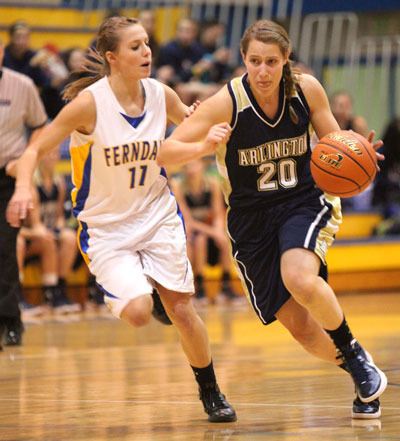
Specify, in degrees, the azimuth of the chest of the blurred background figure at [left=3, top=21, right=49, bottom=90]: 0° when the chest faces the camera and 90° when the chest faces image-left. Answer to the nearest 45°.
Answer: approximately 0°

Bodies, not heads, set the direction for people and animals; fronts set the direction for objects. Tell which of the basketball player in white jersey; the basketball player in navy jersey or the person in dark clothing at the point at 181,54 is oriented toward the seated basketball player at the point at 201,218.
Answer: the person in dark clothing

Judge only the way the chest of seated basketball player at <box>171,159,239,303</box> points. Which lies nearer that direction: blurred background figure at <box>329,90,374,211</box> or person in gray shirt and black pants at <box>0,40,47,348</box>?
the person in gray shirt and black pants

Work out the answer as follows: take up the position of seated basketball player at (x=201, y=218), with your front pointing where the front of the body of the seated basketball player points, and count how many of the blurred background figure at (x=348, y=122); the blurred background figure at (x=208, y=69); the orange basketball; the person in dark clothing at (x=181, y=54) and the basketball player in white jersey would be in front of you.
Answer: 2

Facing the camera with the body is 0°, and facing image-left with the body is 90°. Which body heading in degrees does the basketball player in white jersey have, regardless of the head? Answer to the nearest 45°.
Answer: approximately 315°

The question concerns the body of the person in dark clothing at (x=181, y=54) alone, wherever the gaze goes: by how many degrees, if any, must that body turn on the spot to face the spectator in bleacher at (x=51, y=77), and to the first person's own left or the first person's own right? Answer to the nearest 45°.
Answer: approximately 45° to the first person's own right

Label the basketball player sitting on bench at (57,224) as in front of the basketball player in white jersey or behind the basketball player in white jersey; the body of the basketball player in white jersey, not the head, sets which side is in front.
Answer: behind

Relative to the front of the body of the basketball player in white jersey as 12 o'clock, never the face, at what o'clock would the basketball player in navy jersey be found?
The basketball player in navy jersey is roughly at 11 o'clock from the basketball player in white jersey.

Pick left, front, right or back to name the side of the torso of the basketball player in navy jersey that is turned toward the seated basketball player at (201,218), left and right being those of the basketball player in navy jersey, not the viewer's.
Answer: back

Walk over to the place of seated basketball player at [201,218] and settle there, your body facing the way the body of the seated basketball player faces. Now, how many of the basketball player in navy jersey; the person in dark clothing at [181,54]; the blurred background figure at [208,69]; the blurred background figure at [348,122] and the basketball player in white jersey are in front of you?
2

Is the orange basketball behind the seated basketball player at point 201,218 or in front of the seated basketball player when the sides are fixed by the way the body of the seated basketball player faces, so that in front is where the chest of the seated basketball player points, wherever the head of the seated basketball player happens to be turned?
in front

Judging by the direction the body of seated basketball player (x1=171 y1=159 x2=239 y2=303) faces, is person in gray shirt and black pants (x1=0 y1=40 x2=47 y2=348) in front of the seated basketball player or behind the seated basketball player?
in front
